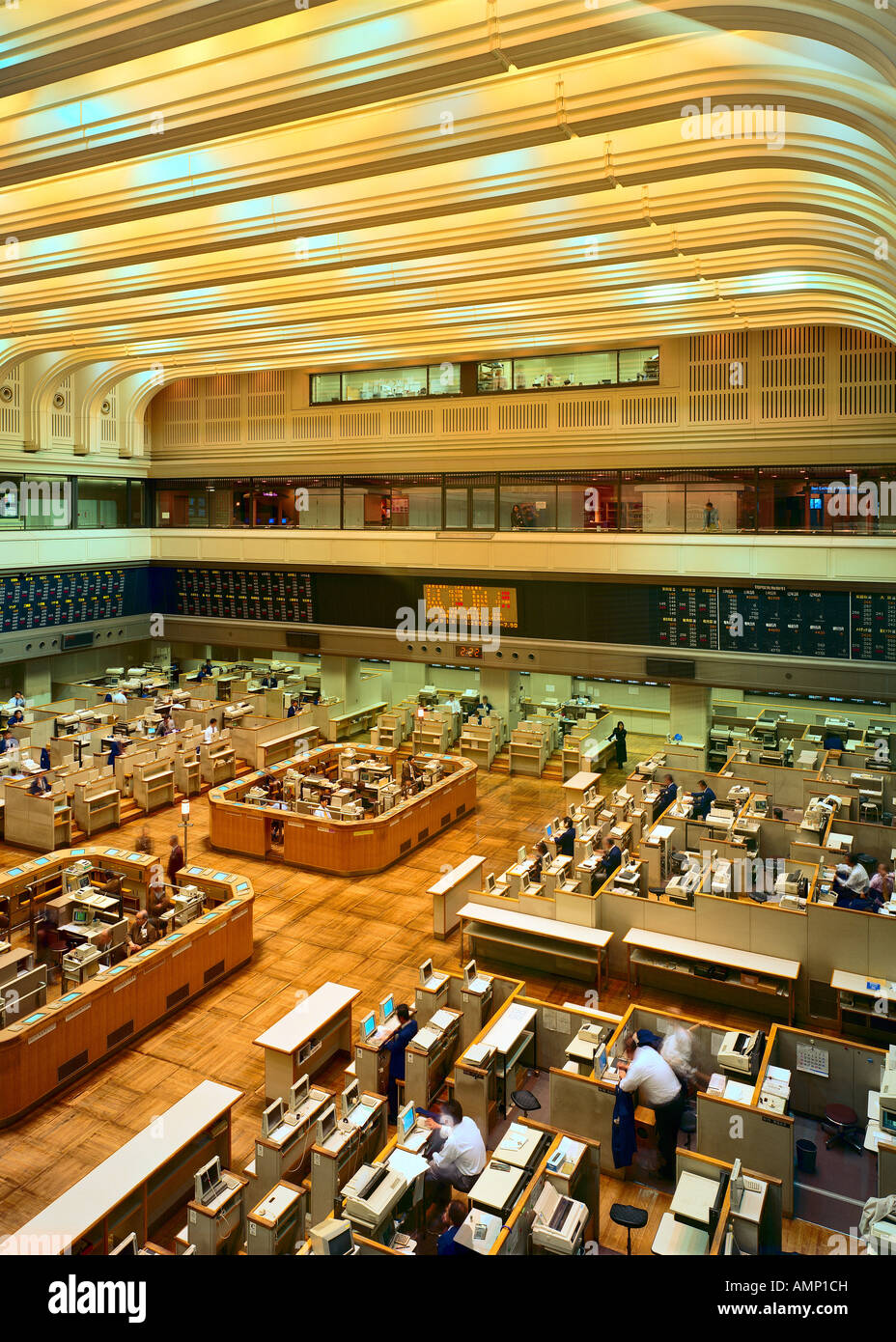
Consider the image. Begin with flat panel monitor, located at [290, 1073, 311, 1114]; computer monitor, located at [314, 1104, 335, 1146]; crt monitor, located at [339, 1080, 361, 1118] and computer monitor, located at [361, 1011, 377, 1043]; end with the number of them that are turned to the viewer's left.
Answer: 0

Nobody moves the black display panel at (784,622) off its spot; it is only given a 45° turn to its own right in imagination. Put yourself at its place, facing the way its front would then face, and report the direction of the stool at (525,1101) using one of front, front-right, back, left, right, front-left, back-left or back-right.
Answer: front-left

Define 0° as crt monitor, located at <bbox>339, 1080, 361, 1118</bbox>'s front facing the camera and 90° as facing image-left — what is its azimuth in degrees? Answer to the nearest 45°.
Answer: approximately 315°

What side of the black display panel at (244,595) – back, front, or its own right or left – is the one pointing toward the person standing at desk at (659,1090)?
front

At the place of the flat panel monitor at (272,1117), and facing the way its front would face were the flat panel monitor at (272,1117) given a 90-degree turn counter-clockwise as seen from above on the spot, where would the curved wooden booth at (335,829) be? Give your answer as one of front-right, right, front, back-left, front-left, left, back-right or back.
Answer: front-left

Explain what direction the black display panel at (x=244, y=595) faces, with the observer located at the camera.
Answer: facing the viewer

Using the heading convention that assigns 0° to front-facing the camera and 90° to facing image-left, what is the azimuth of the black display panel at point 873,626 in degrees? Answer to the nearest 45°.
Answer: approximately 0°

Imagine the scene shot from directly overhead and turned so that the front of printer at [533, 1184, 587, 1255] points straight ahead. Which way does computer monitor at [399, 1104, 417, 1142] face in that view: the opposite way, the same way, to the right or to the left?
the same way

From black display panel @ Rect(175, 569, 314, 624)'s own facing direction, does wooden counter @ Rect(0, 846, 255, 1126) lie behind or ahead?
ahead
